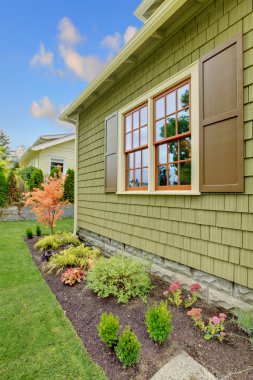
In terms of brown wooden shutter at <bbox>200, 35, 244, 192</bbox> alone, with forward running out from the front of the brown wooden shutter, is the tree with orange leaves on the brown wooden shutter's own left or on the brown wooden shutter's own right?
on the brown wooden shutter's own right

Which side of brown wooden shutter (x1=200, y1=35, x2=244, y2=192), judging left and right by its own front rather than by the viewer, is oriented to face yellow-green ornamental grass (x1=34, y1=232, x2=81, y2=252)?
right

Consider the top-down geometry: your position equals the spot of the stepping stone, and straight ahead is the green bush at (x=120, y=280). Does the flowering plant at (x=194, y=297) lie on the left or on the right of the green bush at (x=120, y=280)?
right

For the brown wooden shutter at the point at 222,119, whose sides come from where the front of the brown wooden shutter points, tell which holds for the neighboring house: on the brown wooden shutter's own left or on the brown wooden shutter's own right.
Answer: on the brown wooden shutter's own right

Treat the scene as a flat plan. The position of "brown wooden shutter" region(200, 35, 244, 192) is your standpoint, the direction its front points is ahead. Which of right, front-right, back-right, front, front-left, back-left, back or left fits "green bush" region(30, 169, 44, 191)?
right

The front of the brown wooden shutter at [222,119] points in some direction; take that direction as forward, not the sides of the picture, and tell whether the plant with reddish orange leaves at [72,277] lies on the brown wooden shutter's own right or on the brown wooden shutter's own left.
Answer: on the brown wooden shutter's own right

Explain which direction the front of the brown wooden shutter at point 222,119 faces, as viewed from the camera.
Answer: facing the viewer and to the left of the viewer
